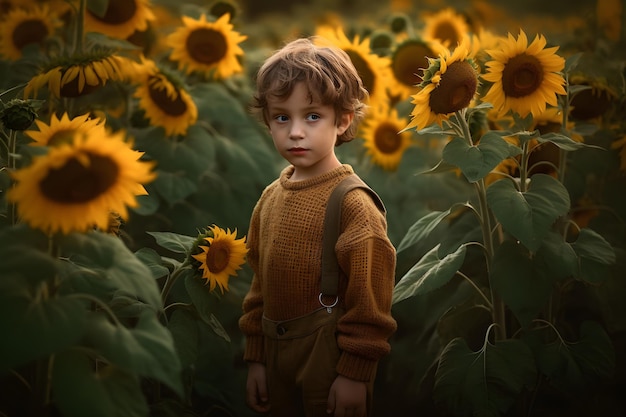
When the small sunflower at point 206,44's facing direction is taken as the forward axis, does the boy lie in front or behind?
in front

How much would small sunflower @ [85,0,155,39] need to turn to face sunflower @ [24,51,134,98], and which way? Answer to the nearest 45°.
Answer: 0° — it already faces it

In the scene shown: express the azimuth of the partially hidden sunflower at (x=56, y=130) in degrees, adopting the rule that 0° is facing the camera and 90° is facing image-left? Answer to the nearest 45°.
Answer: approximately 0°

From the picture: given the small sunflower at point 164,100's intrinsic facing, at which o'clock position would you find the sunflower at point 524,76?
The sunflower is roughly at 9 o'clock from the small sunflower.

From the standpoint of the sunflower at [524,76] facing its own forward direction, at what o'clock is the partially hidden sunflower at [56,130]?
The partially hidden sunflower is roughly at 2 o'clock from the sunflower.

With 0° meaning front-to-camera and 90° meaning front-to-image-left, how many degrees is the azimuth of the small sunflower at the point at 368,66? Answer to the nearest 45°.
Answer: approximately 0°

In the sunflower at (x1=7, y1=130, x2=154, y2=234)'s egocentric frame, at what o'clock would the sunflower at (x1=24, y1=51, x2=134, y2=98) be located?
the sunflower at (x1=24, y1=51, x2=134, y2=98) is roughly at 6 o'clock from the sunflower at (x1=7, y1=130, x2=154, y2=234).

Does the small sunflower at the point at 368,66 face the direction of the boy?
yes
